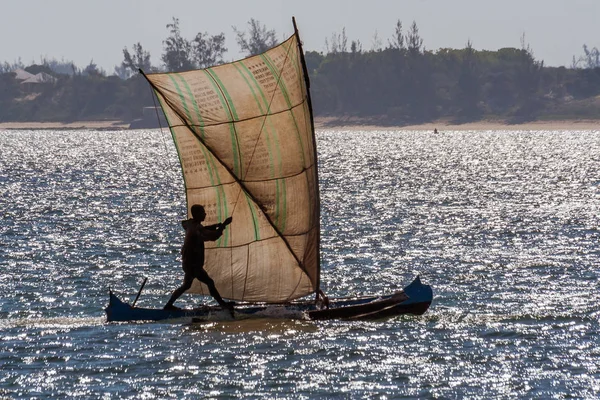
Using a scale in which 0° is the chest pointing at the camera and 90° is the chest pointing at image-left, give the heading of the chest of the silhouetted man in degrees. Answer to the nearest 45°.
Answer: approximately 270°

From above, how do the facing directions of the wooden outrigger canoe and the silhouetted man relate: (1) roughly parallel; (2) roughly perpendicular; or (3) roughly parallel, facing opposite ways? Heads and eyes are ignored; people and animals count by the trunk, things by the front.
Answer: roughly parallel

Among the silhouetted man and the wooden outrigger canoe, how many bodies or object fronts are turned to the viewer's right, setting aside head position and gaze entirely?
2

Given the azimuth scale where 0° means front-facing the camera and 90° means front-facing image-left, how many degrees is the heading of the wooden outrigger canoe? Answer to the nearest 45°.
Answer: approximately 270°
